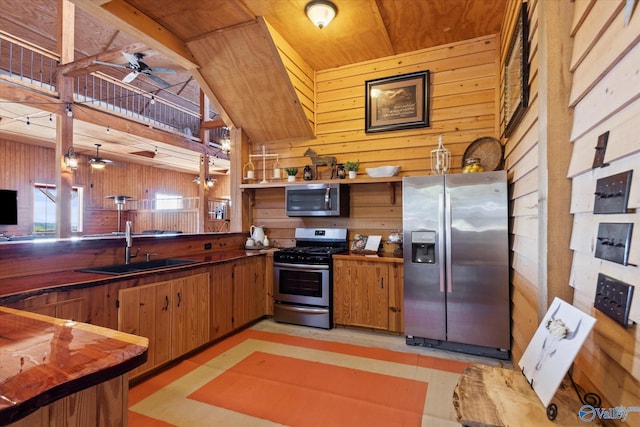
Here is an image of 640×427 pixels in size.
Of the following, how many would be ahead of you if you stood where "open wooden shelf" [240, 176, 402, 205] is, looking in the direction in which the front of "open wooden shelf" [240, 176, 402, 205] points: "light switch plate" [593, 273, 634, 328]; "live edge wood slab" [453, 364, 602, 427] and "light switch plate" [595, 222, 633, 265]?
3

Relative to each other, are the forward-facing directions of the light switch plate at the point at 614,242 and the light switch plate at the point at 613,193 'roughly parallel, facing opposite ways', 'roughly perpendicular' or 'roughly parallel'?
roughly parallel

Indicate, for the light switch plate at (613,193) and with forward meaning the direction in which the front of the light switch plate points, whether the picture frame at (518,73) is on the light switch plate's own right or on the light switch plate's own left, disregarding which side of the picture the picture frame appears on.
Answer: on the light switch plate's own right

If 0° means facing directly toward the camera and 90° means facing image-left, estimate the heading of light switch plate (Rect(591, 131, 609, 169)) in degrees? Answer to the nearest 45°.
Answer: approximately 45°

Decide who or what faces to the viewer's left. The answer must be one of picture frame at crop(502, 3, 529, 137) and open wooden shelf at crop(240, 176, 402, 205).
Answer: the picture frame

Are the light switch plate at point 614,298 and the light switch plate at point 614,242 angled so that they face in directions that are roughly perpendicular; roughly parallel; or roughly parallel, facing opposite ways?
roughly parallel

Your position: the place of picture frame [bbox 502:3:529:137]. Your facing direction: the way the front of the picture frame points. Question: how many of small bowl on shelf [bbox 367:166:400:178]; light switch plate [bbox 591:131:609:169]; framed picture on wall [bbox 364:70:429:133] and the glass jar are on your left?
1

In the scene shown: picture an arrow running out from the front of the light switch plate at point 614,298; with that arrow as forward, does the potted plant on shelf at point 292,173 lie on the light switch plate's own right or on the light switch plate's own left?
on the light switch plate's own right

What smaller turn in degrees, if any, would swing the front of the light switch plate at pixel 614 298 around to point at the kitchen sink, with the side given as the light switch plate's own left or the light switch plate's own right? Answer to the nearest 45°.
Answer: approximately 45° to the light switch plate's own right

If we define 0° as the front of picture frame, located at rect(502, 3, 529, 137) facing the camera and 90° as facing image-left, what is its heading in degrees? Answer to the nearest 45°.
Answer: approximately 90°

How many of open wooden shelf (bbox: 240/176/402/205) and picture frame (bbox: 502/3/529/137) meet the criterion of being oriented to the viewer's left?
1

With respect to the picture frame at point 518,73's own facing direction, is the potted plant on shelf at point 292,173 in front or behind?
in front

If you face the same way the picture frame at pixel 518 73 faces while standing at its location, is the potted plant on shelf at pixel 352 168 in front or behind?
in front

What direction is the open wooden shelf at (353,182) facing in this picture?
toward the camera
